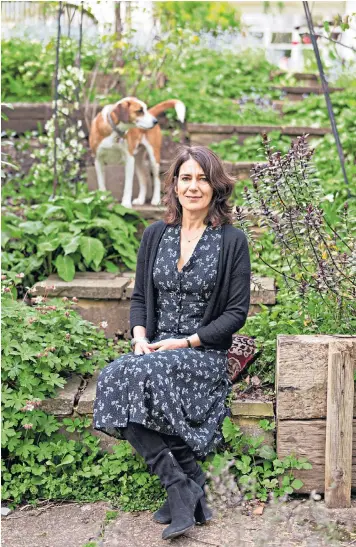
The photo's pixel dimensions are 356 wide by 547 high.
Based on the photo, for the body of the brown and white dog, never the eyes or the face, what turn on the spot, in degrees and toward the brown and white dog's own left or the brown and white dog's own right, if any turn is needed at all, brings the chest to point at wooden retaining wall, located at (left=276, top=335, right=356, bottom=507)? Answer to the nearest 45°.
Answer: approximately 45° to the brown and white dog's own left

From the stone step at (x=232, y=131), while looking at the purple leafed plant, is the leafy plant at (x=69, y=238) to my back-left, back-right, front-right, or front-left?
front-right

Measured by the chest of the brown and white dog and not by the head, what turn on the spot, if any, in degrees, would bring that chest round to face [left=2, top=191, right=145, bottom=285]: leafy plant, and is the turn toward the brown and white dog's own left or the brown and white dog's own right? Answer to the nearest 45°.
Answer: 0° — it already faces it

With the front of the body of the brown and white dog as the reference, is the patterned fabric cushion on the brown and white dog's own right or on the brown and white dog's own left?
on the brown and white dog's own left

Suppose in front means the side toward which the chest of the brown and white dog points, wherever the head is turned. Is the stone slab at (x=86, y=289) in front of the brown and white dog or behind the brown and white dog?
in front

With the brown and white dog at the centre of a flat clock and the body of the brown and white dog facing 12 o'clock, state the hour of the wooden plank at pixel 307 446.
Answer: The wooden plank is roughly at 10 o'clock from the brown and white dog.

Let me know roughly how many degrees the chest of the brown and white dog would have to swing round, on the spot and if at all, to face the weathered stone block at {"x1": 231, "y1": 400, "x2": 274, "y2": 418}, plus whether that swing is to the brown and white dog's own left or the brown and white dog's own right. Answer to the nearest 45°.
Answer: approximately 45° to the brown and white dog's own left

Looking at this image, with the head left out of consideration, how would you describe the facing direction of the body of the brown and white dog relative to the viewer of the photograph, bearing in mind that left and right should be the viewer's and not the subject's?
facing the viewer and to the left of the viewer

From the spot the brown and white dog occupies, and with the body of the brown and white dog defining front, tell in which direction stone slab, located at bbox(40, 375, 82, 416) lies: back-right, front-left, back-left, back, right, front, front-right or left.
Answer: front-left

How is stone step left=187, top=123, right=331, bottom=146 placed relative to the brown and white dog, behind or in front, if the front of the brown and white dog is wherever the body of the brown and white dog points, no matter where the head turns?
behind

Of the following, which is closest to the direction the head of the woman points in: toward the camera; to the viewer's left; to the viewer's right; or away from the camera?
toward the camera
